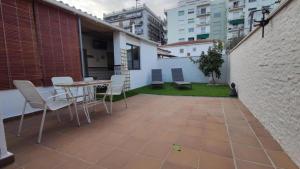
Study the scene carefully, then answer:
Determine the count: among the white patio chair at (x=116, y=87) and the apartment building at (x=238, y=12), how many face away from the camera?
0

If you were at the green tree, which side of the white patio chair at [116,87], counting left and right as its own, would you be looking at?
back

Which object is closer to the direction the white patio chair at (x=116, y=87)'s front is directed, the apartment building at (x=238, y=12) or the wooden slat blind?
the wooden slat blind

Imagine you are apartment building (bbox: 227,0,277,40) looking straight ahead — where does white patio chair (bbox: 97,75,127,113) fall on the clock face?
The white patio chair is roughly at 12 o'clock from the apartment building.

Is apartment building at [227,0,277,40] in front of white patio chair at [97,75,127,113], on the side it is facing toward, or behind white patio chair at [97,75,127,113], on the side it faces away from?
behind

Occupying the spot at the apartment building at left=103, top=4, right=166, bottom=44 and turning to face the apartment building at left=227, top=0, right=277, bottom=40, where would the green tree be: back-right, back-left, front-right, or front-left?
front-right

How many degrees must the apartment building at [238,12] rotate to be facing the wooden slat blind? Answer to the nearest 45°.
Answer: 0° — it already faces it

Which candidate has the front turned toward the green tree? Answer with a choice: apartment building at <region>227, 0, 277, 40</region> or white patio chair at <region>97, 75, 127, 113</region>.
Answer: the apartment building

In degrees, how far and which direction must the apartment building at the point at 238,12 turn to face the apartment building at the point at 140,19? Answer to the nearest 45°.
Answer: approximately 90° to its right

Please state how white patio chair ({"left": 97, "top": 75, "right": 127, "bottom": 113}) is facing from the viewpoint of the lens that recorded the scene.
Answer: facing the viewer and to the left of the viewer

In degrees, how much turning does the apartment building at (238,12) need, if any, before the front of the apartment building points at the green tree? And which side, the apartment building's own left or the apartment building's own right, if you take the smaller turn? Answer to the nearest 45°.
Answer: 0° — it already faces it

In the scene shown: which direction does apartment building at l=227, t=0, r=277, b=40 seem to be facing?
toward the camera
